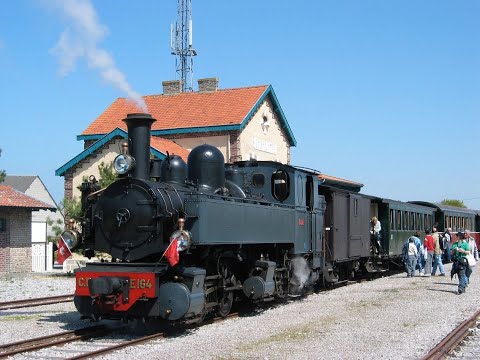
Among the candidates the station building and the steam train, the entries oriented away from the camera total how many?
0

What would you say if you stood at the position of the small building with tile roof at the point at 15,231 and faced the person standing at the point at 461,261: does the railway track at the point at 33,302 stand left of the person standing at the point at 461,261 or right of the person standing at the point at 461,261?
right

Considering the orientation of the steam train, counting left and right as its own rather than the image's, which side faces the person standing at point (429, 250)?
back

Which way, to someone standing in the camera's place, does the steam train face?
facing the viewer and to the left of the viewer

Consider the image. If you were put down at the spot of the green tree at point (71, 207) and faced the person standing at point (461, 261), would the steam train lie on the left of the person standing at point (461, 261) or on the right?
right
